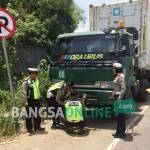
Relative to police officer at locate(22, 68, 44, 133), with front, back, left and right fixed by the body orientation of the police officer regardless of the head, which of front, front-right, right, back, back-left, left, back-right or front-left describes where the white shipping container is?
left

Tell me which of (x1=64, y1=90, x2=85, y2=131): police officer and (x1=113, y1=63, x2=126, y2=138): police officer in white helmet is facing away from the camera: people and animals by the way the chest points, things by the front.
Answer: the police officer

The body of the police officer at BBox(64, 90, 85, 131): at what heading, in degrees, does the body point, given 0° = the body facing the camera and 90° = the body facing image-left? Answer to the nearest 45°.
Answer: approximately 180°

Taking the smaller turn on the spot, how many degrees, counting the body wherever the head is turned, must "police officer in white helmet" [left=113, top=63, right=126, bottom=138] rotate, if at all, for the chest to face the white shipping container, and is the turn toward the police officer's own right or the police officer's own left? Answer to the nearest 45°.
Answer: approximately 90° to the police officer's own right

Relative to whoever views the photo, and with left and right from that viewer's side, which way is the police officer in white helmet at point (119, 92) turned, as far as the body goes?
facing to the left of the viewer

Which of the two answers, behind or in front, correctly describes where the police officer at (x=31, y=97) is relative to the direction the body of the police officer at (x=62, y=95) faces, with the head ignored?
behind

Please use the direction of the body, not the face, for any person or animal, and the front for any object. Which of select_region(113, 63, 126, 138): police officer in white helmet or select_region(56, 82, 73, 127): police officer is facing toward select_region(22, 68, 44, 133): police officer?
the police officer in white helmet

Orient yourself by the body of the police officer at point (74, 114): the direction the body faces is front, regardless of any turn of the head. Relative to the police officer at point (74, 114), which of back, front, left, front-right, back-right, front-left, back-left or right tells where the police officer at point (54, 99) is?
front-left

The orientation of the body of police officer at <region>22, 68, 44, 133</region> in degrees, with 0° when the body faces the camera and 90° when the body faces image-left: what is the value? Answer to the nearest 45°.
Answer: approximately 315°
